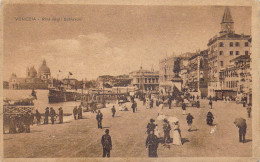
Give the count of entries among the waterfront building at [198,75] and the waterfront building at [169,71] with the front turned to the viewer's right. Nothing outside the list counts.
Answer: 0

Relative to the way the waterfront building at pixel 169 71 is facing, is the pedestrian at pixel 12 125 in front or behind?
in front

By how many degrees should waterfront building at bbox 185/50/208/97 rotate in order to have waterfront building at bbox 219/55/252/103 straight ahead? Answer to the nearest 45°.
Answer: approximately 135° to its left

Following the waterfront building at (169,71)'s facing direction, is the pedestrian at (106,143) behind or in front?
in front
